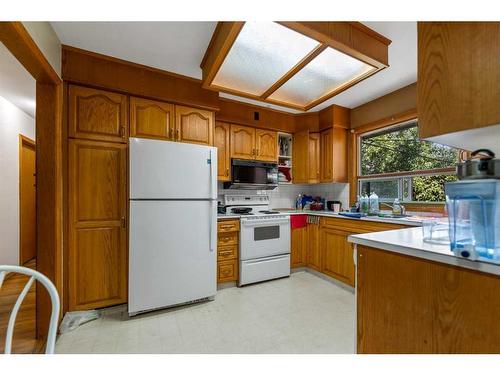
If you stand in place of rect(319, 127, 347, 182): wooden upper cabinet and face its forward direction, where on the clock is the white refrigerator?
The white refrigerator is roughly at 12 o'clock from the wooden upper cabinet.

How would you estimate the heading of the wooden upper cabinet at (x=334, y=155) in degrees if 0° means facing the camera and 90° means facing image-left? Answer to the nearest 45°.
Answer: approximately 45°

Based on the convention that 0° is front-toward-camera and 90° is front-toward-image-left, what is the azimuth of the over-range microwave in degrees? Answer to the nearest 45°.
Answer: approximately 315°

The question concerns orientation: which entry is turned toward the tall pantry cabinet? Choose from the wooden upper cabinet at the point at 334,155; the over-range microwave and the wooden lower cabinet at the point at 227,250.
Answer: the wooden upper cabinet

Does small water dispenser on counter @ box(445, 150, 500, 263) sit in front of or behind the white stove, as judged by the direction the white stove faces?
in front

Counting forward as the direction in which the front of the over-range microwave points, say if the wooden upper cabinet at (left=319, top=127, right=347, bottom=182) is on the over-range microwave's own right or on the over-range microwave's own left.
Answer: on the over-range microwave's own left

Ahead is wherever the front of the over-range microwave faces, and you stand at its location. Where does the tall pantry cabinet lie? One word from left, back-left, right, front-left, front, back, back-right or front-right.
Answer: right

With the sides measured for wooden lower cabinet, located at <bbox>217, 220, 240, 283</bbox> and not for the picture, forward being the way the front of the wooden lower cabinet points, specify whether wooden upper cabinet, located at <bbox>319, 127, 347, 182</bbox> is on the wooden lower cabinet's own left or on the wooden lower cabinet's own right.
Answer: on the wooden lower cabinet's own left

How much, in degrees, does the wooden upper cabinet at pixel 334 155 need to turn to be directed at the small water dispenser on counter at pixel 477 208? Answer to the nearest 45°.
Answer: approximately 45° to its left

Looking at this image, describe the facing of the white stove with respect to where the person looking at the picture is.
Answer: facing the viewer and to the right of the viewer

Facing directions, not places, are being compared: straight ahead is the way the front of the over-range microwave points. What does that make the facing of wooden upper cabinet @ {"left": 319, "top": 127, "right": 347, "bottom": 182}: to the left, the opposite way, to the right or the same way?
to the right

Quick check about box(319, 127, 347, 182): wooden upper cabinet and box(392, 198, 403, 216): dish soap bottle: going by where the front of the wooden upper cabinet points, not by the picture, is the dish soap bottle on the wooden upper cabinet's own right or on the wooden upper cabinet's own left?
on the wooden upper cabinet's own left

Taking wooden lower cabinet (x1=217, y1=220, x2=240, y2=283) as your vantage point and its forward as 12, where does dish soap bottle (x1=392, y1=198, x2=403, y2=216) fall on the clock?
The dish soap bottle is roughly at 11 o'clock from the wooden lower cabinet.
